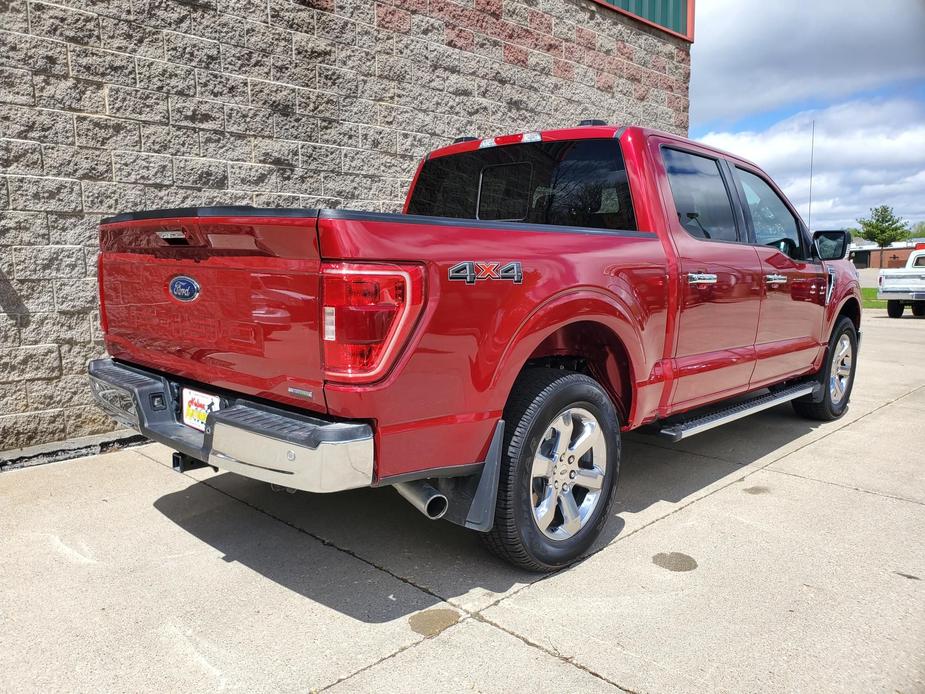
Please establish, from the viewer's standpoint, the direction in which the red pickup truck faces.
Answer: facing away from the viewer and to the right of the viewer

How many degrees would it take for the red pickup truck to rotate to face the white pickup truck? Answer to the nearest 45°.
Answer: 0° — it already faces it
